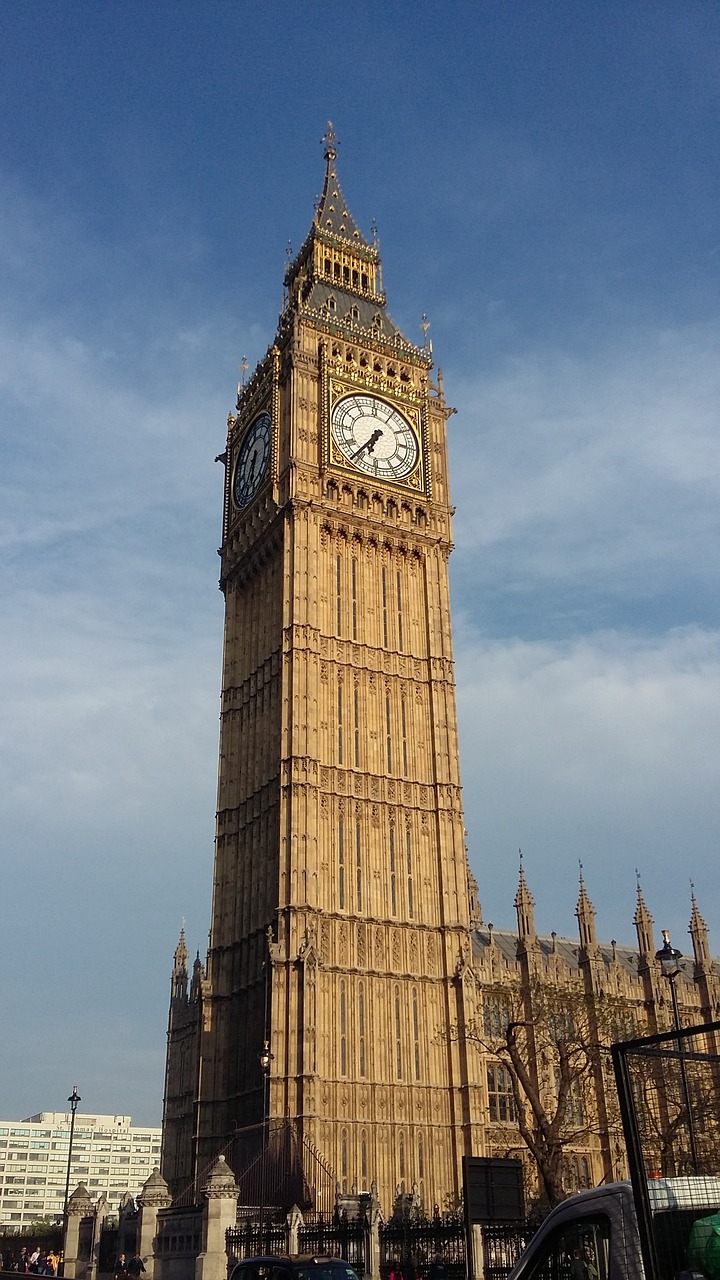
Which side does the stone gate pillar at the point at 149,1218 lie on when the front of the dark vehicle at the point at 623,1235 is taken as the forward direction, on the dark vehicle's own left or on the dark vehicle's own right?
on the dark vehicle's own right

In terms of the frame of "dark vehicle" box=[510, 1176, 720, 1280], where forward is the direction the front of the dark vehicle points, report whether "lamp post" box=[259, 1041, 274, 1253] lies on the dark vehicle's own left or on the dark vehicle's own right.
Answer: on the dark vehicle's own right

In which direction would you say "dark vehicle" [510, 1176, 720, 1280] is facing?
to the viewer's left

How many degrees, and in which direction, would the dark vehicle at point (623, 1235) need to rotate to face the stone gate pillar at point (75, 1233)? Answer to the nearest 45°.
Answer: approximately 45° to its right

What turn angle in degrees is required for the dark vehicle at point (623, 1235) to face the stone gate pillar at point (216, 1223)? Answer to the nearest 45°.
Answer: approximately 45° to its right

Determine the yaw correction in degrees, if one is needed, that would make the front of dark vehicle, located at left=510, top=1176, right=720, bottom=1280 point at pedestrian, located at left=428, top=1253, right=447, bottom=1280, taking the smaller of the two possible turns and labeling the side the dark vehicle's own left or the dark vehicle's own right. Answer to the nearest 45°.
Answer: approximately 90° to the dark vehicle's own right

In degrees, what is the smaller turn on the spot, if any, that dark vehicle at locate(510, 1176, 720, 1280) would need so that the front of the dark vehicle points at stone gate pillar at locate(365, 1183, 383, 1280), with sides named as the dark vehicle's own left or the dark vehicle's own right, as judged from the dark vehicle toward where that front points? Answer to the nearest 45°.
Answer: approximately 90° to the dark vehicle's own right

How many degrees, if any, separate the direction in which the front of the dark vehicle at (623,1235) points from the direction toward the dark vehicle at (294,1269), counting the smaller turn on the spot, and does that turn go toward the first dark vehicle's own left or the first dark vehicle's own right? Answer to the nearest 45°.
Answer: approximately 45° to the first dark vehicle's own right

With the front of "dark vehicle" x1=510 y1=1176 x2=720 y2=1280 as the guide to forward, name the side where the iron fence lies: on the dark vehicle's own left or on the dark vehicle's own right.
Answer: on the dark vehicle's own right
